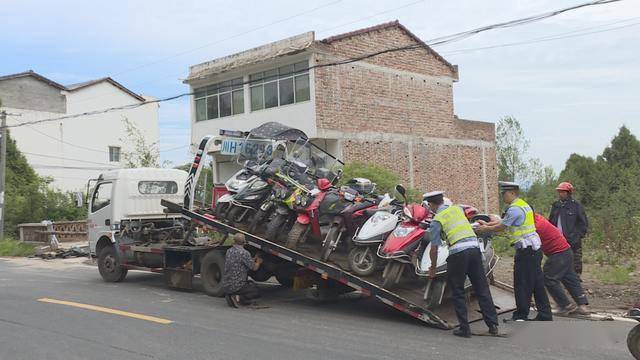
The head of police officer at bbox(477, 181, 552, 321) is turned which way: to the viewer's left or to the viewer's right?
to the viewer's left

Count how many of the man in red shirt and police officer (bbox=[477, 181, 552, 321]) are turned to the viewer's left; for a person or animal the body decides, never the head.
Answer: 2

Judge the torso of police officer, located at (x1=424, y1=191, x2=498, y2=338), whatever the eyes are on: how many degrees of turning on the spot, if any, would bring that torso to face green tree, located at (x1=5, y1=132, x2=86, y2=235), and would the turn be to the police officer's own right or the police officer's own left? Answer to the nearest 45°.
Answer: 0° — they already face it

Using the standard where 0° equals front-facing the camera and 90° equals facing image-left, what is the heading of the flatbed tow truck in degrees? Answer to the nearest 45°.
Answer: approximately 135°

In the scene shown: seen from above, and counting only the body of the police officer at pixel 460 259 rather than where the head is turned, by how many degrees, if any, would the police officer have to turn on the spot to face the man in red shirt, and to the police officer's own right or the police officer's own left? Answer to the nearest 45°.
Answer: approximately 90° to the police officer's own right

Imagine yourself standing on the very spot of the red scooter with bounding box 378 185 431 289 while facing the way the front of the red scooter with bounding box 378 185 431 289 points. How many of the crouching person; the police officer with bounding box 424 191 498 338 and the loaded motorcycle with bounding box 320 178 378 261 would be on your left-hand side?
1

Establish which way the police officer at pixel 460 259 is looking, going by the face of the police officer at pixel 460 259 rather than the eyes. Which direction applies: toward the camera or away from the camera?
away from the camera

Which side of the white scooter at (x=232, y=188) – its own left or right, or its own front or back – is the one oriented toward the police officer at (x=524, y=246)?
left

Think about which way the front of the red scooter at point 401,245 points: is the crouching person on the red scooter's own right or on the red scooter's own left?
on the red scooter's own right

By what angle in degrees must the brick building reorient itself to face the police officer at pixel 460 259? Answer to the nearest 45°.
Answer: approximately 45° to its left

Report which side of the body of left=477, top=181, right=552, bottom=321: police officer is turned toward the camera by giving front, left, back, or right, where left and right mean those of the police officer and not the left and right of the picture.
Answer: left

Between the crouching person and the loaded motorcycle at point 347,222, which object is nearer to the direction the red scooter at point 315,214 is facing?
the crouching person
